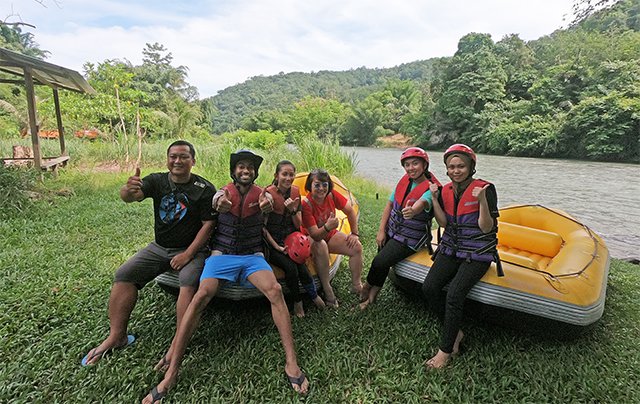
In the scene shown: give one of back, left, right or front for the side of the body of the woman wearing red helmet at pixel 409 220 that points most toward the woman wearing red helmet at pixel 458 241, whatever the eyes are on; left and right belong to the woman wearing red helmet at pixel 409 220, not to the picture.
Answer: left

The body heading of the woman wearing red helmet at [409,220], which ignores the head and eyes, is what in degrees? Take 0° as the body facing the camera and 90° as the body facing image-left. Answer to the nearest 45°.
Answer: approximately 45°

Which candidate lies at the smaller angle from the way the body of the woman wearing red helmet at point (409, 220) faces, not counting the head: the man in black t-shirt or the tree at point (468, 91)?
the man in black t-shirt

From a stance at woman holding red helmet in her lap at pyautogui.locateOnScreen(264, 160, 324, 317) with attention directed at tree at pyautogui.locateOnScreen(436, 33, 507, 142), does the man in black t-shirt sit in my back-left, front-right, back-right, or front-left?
back-left

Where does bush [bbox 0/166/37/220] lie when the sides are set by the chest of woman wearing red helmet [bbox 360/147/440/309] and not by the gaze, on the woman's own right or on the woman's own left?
on the woman's own right

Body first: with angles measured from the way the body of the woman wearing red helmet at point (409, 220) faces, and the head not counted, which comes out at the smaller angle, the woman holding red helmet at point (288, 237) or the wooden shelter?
the woman holding red helmet

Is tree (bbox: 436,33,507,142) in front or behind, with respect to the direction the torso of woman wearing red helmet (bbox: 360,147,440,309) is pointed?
behind
